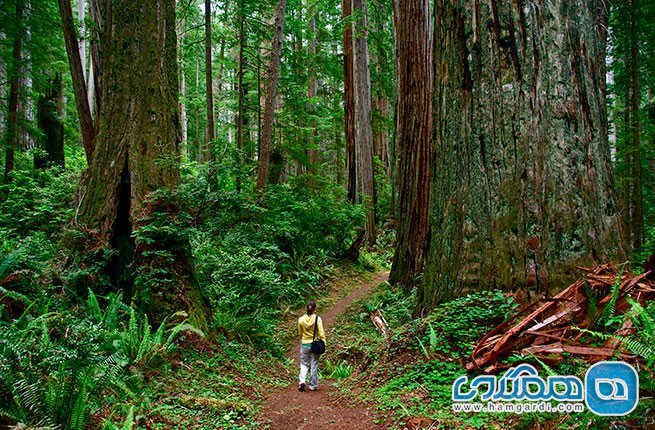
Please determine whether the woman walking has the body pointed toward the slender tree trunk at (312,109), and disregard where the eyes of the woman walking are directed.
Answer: yes

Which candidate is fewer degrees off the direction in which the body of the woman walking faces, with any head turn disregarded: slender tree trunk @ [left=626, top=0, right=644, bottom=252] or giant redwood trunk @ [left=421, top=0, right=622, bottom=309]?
the slender tree trunk

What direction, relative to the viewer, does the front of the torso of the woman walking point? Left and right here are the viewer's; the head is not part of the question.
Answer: facing away from the viewer

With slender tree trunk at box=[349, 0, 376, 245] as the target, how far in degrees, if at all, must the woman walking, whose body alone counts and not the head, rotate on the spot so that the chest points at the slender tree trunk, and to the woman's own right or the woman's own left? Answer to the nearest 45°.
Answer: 0° — they already face it

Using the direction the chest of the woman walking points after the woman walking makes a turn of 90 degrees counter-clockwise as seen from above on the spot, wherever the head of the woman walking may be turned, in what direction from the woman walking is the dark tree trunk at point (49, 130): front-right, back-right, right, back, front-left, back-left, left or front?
front-right

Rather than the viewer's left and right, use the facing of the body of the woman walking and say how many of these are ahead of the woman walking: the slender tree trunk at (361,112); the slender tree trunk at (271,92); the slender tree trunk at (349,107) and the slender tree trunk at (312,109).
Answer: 4

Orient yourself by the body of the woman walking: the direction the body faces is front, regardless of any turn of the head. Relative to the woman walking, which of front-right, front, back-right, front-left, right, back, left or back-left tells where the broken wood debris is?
front-right
